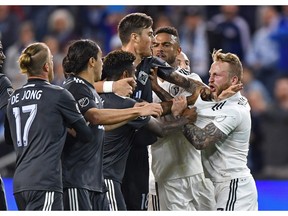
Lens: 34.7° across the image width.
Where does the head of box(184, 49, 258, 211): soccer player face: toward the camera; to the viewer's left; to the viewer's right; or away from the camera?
to the viewer's left

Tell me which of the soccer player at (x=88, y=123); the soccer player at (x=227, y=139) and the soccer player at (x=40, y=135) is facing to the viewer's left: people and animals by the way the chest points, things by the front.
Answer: the soccer player at (x=227, y=139)

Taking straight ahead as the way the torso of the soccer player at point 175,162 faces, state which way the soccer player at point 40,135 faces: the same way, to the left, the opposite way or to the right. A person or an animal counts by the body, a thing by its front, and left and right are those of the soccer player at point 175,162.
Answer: the opposite way

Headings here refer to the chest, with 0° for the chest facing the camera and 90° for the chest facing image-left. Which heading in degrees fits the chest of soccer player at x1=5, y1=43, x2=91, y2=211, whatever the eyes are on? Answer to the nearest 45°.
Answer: approximately 225°

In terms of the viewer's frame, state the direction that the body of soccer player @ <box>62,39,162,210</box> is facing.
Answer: to the viewer's right

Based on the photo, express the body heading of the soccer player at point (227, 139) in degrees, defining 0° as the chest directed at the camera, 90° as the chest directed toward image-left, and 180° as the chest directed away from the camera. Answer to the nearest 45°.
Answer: approximately 90°

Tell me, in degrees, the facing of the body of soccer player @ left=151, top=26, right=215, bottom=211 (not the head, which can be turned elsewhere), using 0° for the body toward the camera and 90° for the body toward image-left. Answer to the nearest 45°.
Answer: approximately 45°

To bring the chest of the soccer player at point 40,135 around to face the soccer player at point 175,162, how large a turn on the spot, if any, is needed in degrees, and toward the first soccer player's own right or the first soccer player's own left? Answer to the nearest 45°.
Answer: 0° — they already face them
